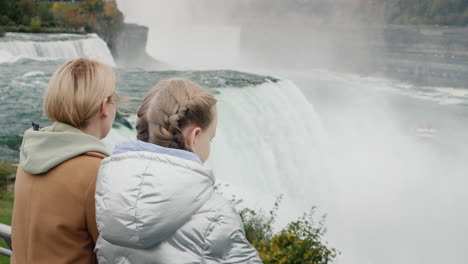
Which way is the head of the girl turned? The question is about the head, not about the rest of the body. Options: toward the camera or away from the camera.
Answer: away from the camera

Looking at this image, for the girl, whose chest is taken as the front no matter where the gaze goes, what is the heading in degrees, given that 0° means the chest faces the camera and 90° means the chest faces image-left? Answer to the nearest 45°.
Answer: approximately 225°

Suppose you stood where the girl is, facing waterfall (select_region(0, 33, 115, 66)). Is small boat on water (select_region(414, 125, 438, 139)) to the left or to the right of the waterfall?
right

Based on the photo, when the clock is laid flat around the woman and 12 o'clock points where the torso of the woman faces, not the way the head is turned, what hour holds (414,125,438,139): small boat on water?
The small boat on water is roughly at 12 o'clock from the woman.

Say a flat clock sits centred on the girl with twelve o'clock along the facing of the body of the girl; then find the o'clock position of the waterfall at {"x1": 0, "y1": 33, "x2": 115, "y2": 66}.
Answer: The waterfall is roughly at 10 o'clock from the girl.

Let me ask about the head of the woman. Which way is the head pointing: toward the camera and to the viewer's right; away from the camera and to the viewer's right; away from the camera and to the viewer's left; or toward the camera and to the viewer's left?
away from the camera and to the viewer's right

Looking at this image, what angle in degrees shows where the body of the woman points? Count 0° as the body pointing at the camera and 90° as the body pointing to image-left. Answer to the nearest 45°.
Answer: approximately 225°

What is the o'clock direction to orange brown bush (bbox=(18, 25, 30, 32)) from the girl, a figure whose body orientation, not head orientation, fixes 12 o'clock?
The orange brown bush is roughly at 10 o'clock from the girl.
